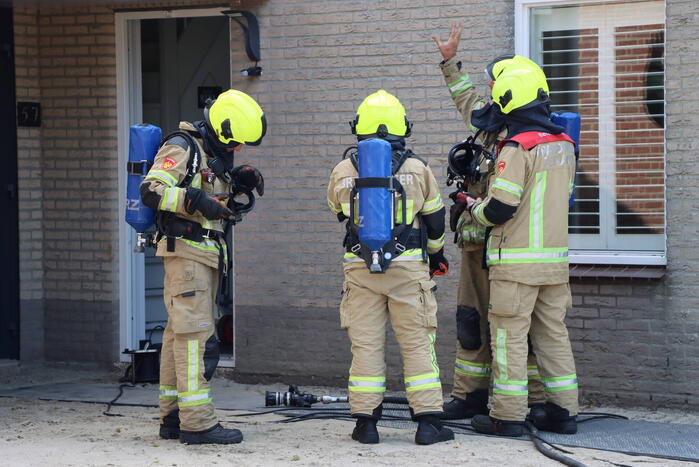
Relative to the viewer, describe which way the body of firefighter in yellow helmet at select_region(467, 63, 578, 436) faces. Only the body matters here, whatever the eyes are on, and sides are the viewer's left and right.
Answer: facing away from the viewer and to the left of the viewer

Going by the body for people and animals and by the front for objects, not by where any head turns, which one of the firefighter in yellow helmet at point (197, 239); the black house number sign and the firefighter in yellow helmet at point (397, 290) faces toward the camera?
the black house number sign

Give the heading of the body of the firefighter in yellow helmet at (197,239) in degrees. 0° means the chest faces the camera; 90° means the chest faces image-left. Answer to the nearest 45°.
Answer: approximately 270°

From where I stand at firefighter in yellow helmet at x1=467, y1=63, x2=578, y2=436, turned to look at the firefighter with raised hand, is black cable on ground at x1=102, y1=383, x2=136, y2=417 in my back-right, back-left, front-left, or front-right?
front-left

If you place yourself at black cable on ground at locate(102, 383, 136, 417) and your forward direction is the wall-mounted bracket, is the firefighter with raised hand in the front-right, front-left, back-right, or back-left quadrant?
front-right

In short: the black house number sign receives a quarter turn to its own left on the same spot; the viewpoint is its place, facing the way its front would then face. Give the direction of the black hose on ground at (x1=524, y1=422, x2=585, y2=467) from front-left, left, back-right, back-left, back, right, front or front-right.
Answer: front-right

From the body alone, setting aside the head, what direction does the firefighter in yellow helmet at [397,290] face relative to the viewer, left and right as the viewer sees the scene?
facing away from the viewer

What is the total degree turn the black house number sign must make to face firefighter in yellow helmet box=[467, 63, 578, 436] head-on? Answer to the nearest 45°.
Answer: approximately 45° to its left

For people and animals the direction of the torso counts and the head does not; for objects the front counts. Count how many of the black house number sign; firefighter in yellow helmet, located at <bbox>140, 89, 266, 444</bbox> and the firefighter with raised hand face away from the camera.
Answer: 0

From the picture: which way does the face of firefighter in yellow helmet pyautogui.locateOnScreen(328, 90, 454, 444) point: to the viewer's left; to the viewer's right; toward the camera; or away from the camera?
away from the camera

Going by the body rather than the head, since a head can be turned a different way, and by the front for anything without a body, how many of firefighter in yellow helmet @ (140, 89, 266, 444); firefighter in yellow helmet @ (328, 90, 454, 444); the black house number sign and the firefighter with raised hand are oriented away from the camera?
1

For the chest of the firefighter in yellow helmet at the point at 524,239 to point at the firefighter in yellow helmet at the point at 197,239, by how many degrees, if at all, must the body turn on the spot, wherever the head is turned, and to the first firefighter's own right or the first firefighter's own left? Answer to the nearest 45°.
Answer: approximately 45° to the first firefighter's own left

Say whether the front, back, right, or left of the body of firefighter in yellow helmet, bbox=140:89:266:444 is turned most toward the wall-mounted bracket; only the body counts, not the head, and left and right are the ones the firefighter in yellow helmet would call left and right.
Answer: left

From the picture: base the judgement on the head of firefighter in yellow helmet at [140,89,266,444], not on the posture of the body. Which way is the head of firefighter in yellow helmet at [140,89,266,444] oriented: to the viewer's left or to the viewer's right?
to the viewer's right

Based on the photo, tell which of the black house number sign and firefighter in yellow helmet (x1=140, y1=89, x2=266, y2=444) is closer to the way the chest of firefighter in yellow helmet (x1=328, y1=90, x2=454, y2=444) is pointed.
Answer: the black house number sign

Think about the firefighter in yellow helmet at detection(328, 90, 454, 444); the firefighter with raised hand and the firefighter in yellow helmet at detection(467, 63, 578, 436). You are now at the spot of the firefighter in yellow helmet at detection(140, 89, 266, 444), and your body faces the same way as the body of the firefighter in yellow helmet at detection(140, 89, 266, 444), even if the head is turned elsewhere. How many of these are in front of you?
3
